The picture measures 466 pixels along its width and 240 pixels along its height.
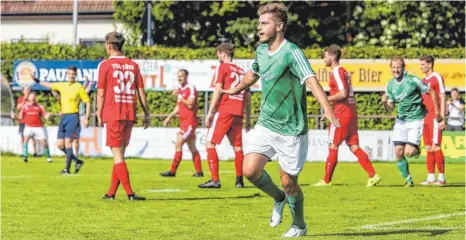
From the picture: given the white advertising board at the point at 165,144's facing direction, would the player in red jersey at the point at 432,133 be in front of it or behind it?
in front

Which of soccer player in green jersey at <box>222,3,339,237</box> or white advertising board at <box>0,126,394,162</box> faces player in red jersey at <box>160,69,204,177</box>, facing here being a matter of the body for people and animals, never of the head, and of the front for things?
the white advertising board

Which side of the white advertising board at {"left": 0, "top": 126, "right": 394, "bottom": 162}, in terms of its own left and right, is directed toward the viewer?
front

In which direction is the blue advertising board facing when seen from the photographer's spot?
facing the viewer

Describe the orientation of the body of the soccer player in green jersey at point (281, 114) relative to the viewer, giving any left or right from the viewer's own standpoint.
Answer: facing the viewer and to the left of the viewer

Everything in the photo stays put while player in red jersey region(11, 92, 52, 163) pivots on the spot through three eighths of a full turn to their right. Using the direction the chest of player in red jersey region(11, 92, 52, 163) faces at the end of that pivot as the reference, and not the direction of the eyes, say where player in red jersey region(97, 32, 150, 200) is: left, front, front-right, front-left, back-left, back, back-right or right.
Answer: back-left

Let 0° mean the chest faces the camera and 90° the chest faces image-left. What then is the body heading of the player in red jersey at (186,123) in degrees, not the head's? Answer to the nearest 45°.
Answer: approximately 45°

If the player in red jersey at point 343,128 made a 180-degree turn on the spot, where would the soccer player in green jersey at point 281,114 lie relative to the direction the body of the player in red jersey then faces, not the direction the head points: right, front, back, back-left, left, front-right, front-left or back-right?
right

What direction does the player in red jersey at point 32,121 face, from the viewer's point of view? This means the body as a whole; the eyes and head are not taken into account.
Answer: toward the camera
